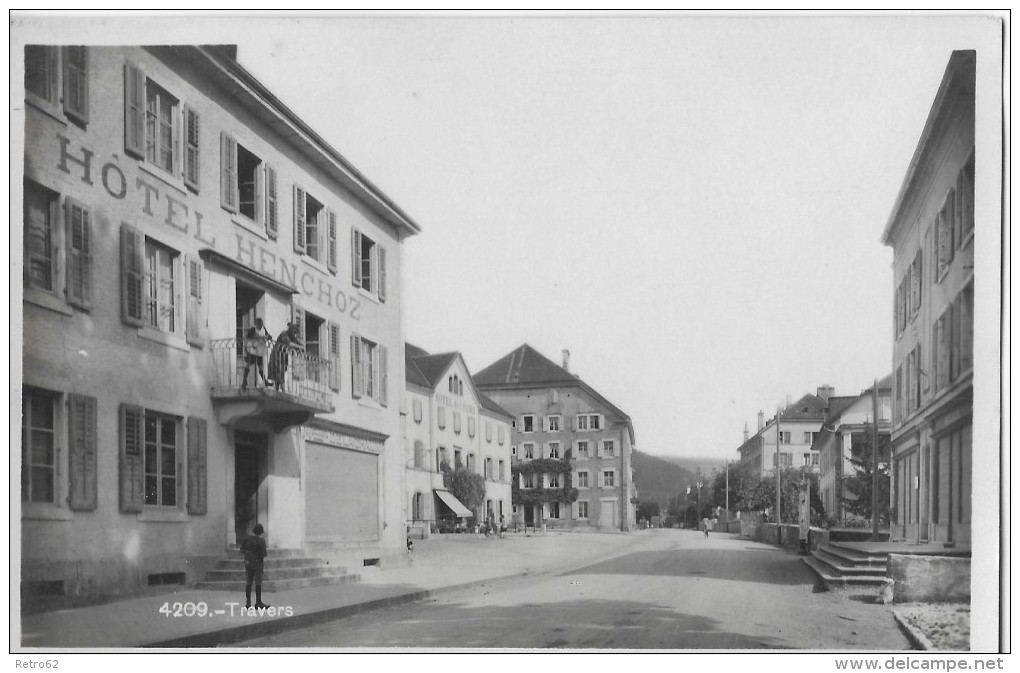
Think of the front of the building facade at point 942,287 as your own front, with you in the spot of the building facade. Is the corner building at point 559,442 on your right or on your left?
on your right

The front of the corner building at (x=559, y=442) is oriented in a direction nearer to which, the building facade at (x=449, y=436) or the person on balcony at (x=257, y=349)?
the person on balcony

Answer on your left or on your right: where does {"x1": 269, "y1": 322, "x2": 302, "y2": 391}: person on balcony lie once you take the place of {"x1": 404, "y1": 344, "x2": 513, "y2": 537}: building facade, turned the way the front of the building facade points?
on your right

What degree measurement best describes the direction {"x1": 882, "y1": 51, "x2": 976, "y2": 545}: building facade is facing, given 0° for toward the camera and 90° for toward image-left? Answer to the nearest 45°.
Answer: approximately 90°

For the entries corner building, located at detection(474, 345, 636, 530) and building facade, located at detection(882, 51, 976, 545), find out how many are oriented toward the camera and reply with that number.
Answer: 1

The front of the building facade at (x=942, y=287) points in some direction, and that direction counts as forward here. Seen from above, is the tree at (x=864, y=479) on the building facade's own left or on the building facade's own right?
on the building facade's own right

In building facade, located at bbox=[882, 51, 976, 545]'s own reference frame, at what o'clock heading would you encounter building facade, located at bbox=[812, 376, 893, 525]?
building facade, located at bbox=[812, 376, 893, 525] is roughly at 3 o'clock from building facade, located at bbox=[882, 51, 976, 545].

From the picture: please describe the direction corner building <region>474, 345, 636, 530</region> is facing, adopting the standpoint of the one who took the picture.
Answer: facing the viewer

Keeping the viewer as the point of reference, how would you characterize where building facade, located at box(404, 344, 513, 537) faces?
facing the viewer and to the right of the viewer

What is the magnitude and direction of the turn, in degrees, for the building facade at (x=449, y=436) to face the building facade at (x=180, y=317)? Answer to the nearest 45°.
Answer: approximately 45° to its right

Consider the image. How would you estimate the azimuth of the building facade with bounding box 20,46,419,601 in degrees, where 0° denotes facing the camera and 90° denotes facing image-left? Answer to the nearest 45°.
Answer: approximately 315°
